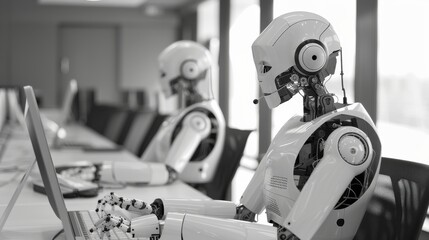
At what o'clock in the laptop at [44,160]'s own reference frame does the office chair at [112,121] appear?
The office chair is roughly at 9 o'clock from the laptop.

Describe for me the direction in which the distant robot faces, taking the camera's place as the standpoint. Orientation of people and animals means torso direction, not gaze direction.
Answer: facing to the left of the viewer

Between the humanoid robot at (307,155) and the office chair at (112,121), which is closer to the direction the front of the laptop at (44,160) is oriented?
the humanoid robot

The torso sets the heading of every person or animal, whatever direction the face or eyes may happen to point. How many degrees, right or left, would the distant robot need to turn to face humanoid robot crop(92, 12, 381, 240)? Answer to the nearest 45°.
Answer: approximately 90° to its left

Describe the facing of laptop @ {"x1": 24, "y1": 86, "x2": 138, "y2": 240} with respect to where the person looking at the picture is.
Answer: facing to the right of the viewer

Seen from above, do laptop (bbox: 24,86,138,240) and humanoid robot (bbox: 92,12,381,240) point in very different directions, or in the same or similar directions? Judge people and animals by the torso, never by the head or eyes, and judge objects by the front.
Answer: very different directions

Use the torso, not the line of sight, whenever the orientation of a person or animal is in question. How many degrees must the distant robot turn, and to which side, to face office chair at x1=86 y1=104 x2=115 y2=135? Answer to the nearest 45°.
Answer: approximately 90° to its right

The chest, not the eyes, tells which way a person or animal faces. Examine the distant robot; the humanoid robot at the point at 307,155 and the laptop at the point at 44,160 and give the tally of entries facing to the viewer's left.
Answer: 2

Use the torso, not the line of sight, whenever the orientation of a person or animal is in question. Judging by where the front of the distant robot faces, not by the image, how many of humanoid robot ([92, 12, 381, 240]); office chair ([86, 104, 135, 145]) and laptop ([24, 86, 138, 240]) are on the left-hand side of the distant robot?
2

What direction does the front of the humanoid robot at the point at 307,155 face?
to the viewer's left

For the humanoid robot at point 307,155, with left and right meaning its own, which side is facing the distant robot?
right

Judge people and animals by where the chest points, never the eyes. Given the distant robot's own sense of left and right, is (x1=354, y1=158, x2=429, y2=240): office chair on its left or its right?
on its left
